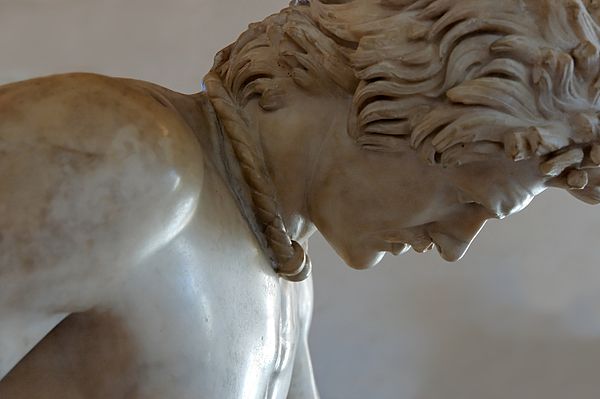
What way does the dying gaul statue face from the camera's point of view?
to the viewer's right
